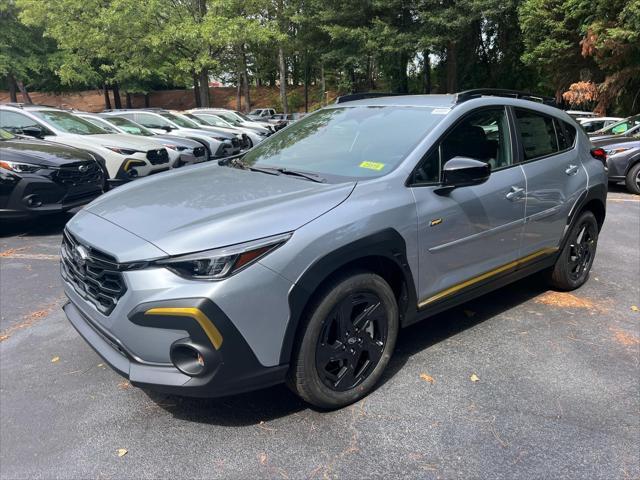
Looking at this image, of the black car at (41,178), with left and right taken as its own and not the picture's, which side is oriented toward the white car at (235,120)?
left

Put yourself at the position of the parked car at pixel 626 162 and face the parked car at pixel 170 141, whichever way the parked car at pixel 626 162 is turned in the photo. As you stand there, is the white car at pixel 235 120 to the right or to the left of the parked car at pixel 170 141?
right

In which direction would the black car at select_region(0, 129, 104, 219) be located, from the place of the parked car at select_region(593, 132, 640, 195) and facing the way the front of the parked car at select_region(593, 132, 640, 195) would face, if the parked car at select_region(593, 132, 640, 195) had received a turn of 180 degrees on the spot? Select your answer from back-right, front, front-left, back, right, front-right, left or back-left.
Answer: back

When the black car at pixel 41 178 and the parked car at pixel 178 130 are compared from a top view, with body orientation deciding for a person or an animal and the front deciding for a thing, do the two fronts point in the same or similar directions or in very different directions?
same or similar directions

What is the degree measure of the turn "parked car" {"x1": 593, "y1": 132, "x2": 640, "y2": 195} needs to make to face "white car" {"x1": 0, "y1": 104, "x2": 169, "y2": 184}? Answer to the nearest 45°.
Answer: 0° — it already faces it

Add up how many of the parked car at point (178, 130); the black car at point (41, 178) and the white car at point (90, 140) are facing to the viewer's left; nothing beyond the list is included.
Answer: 0

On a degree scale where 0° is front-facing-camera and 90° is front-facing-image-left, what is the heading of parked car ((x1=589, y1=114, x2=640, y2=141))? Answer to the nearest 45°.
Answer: approximately 45°

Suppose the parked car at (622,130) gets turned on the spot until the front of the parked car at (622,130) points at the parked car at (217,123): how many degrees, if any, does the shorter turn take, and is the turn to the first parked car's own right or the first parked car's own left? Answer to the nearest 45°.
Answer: approximately 45° to the first parked car's own right

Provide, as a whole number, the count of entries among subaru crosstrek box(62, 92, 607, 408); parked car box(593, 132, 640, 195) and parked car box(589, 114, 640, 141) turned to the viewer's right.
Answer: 0

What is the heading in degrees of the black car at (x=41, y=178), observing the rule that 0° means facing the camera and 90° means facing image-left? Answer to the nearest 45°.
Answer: approximately 315°

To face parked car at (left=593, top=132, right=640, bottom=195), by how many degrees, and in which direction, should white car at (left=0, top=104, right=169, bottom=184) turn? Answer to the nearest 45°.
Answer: approximately 45° to its left

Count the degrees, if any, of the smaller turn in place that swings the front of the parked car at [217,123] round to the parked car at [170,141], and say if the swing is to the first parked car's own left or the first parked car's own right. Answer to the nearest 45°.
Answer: approximately 45° to the first parked car's own right

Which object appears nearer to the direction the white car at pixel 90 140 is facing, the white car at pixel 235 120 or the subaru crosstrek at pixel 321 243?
the subaru crosstrek

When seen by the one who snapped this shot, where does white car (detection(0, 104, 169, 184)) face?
facing the viewer and to the right of the viewer

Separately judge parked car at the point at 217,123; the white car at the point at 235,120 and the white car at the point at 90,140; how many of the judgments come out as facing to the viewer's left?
0

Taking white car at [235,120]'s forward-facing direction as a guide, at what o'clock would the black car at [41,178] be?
The black car is roughly at 2 o'clock from the white car.
